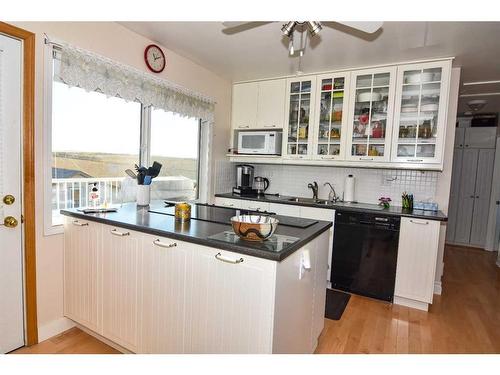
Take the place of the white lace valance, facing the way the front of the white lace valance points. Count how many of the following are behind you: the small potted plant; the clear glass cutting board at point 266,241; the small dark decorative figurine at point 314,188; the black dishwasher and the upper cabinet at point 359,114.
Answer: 0

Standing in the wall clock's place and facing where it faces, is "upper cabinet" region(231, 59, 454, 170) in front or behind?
in front

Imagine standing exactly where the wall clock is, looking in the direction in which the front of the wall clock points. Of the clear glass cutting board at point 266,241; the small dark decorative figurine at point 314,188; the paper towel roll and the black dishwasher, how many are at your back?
0

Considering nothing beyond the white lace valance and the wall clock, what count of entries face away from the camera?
0

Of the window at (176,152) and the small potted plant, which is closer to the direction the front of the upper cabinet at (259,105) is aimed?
the window

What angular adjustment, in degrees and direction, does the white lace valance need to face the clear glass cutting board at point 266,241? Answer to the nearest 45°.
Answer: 0° — it already faces it

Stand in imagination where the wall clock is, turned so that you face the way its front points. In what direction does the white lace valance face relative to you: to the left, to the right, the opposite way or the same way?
the same way

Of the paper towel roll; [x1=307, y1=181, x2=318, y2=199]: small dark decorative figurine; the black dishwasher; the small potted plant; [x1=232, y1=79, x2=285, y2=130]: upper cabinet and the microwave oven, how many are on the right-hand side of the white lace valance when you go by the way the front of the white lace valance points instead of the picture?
0

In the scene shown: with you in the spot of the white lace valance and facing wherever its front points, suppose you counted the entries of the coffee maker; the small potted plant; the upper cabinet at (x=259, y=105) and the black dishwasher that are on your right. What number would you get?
0

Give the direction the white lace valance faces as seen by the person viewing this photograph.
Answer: facing the viewer and to the right of the viewer

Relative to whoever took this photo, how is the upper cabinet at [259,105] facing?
facing the viewer and to the left of the viewer
